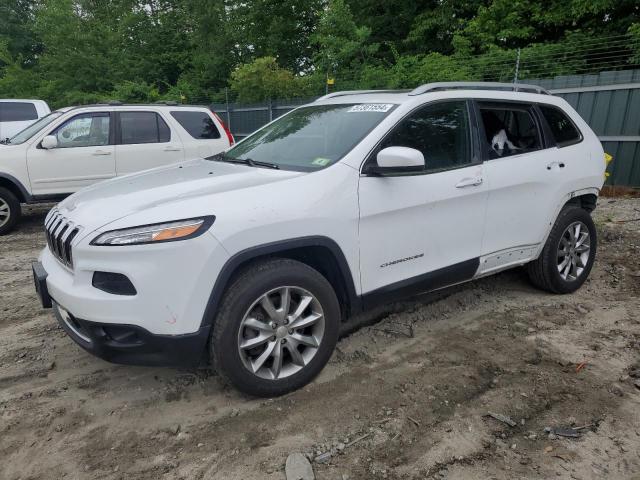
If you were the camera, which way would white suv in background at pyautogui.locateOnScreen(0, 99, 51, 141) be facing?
facing to the left of the viewer

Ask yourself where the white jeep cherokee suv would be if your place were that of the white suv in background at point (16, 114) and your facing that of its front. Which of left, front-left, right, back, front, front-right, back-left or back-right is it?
left

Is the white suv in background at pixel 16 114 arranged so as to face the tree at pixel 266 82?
no

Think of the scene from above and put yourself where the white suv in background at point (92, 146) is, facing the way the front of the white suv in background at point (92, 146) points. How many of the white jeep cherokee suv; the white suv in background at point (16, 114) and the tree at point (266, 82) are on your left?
1

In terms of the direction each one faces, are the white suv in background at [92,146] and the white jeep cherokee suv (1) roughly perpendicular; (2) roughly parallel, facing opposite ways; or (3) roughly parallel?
roughly parallel

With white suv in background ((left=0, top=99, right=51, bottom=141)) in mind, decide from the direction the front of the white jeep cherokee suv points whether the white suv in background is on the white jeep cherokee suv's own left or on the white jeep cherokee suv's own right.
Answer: on the white jeep cherokee suv's own right

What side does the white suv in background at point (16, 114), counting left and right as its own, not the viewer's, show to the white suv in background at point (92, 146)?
left

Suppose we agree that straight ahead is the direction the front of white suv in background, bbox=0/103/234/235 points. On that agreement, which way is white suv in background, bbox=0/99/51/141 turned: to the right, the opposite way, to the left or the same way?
the same way

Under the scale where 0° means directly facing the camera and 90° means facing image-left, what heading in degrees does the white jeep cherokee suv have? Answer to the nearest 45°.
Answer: approximately 45°

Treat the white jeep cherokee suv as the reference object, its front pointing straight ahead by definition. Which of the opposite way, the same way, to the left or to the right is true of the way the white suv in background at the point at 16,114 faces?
the same way

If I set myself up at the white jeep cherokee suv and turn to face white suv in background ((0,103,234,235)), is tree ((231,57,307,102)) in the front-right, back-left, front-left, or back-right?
front-right

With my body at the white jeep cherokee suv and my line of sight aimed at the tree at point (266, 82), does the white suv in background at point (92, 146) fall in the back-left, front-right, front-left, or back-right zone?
front-left

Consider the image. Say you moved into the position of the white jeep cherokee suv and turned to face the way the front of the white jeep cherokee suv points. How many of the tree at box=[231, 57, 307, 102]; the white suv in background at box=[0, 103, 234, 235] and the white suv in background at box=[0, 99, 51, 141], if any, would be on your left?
0

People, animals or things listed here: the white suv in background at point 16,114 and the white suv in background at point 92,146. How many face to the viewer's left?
2

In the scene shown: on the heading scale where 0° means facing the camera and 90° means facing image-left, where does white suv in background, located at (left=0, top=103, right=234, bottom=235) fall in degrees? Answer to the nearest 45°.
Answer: approximately 90°

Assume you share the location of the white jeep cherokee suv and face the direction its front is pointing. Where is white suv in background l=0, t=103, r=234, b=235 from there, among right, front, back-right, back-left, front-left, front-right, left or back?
right

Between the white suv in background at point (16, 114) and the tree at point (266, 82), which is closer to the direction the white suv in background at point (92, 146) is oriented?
the white suv in background
